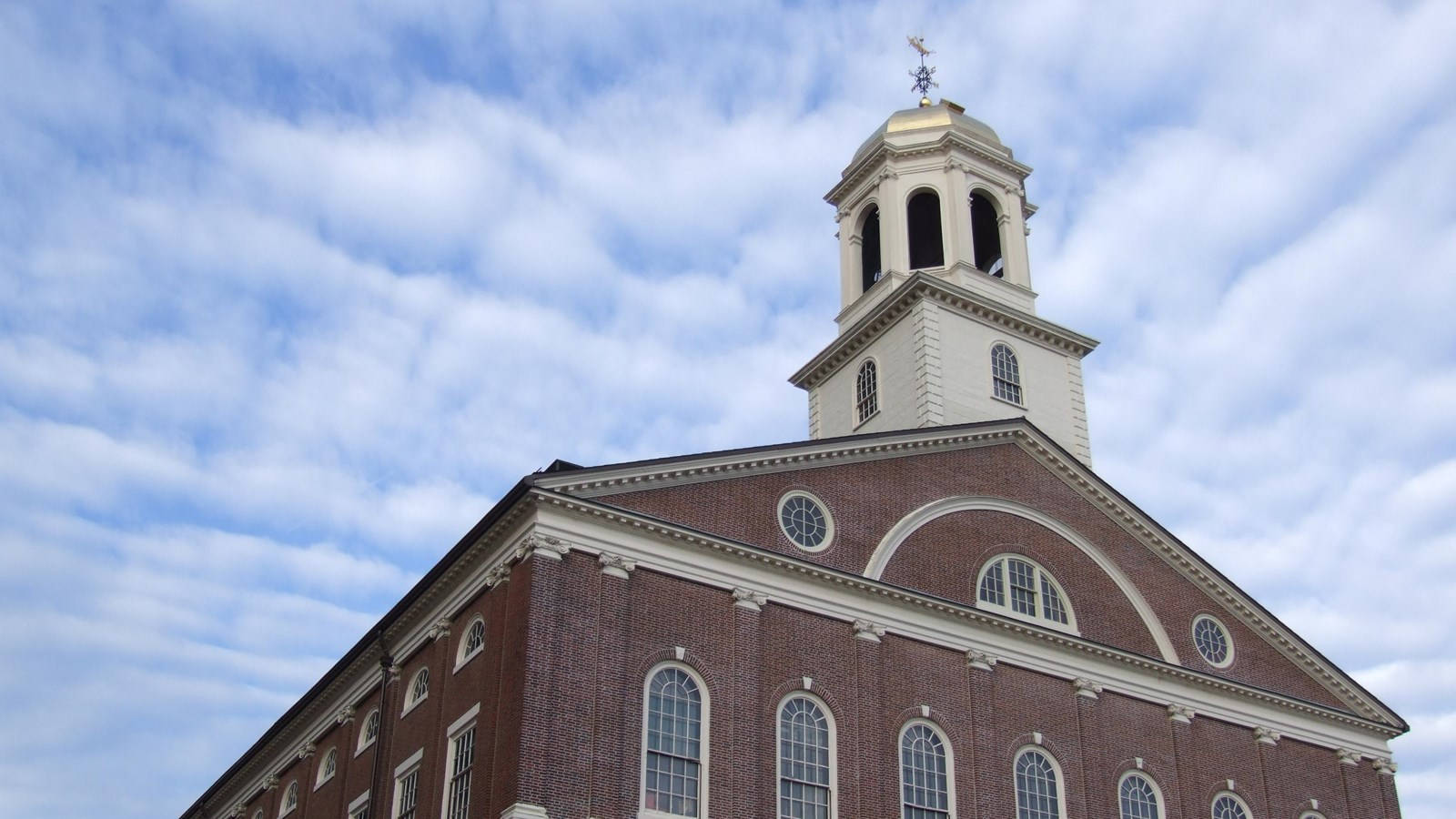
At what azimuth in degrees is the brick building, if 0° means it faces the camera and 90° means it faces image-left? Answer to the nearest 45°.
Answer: approximately 315°
